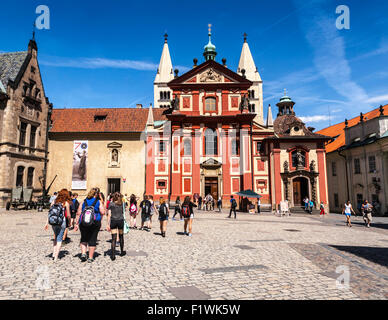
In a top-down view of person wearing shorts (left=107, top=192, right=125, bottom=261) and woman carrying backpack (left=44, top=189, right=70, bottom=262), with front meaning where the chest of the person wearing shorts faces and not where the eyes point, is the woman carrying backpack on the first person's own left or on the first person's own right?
on the first person's own left

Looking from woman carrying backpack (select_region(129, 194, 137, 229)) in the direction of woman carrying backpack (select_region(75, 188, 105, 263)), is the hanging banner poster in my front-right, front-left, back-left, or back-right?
back-right

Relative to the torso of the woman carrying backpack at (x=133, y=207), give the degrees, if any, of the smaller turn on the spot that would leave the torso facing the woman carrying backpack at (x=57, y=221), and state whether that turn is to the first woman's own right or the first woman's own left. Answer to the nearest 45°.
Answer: approximately 180°

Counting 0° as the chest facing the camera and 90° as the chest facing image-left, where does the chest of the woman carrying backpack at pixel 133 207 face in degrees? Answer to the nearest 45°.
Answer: approximately 180°

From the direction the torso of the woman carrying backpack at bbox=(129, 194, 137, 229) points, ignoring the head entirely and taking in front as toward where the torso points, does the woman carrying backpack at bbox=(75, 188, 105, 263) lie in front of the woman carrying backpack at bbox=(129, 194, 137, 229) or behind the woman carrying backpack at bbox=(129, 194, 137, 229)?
behind

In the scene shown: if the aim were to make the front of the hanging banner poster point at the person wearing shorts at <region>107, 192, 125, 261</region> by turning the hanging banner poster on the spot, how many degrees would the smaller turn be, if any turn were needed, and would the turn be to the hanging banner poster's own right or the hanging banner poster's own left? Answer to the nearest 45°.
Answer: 0° — it already faces them

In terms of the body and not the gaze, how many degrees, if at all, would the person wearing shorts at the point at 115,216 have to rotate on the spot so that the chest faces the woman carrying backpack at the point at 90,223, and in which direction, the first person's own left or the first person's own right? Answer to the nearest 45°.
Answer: approximately 135° to the first person's own left

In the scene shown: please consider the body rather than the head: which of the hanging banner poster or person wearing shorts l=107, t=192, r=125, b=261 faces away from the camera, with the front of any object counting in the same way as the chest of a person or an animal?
the person wearing shorts

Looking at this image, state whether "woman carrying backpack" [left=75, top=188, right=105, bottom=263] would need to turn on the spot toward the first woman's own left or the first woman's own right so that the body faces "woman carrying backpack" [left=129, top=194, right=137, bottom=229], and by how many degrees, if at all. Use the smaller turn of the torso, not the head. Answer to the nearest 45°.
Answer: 0° — they already face them

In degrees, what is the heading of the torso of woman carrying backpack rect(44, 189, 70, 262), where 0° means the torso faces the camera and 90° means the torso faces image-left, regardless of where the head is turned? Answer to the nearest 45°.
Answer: approximately 225°

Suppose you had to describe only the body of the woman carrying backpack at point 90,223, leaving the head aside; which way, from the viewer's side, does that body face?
away from the camera

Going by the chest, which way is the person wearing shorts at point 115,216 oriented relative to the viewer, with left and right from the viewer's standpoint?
facing away from the viewer
